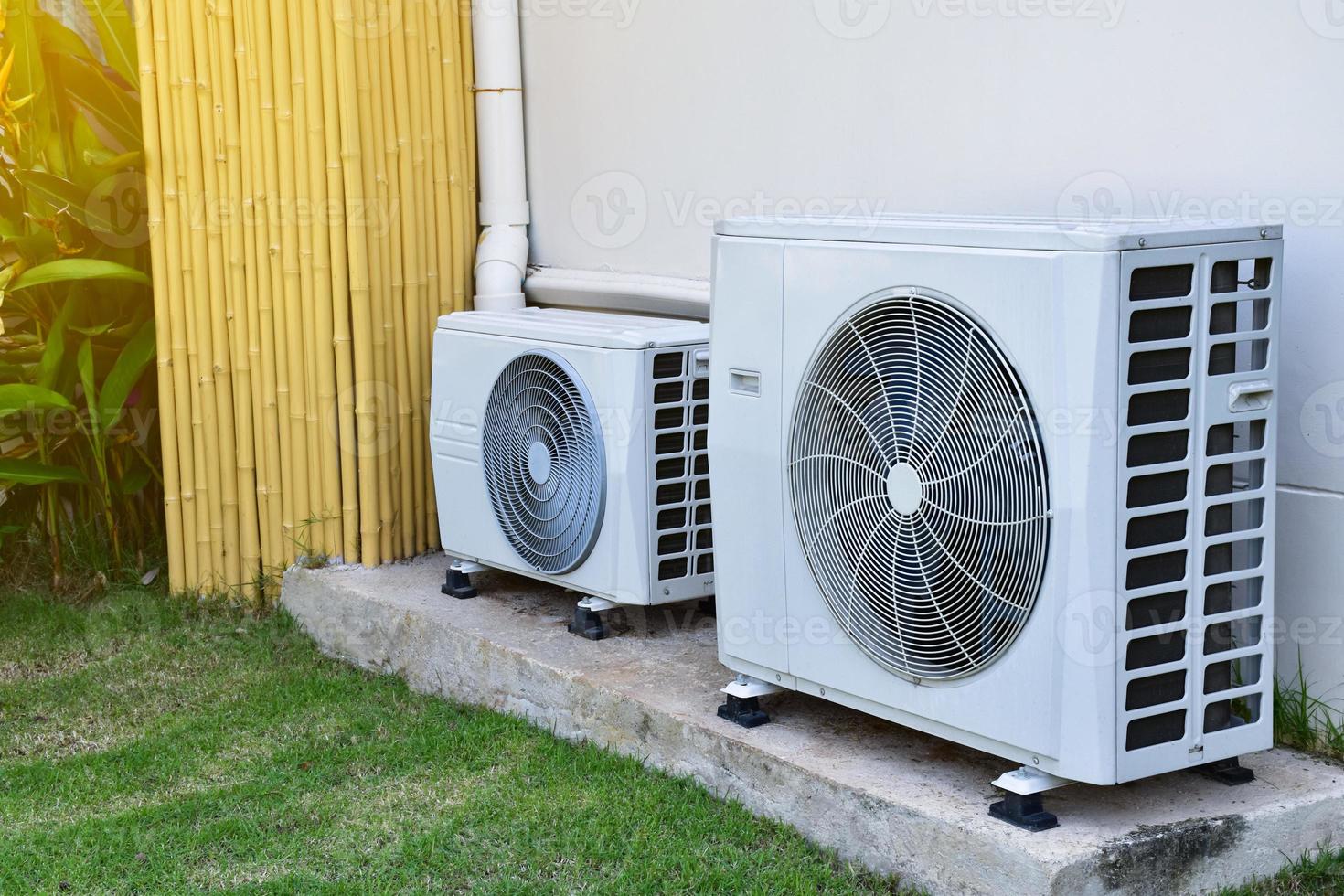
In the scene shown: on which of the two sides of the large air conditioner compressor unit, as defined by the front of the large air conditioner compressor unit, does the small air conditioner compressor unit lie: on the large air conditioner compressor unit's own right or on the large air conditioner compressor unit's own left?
on the large air conditioner compressor unit's own right

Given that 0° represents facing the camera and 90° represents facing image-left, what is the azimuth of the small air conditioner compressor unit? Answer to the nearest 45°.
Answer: approximately 45°

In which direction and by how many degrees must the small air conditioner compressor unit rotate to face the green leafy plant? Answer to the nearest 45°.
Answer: approximately 90° to its right

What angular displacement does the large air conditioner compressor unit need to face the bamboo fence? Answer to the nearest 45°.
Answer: approximately 90° to its right

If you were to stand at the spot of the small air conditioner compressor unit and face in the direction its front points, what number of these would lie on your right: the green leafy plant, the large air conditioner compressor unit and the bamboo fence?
2

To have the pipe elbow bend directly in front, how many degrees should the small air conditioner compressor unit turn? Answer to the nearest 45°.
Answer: approximately 135° to its right

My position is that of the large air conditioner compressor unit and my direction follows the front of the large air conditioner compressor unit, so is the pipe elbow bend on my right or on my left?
on my right

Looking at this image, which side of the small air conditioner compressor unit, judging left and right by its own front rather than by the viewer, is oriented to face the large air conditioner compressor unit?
left

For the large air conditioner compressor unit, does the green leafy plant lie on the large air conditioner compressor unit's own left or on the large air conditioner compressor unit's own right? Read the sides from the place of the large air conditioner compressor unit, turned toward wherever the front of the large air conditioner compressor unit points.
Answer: on the large air conditioner compressor unit's own right

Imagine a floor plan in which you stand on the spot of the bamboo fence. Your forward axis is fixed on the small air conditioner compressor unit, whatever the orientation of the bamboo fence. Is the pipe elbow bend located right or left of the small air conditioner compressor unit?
left

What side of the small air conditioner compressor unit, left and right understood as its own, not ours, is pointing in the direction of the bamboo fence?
right

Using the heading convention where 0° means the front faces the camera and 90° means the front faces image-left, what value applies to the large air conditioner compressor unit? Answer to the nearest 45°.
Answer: approximately 45°
